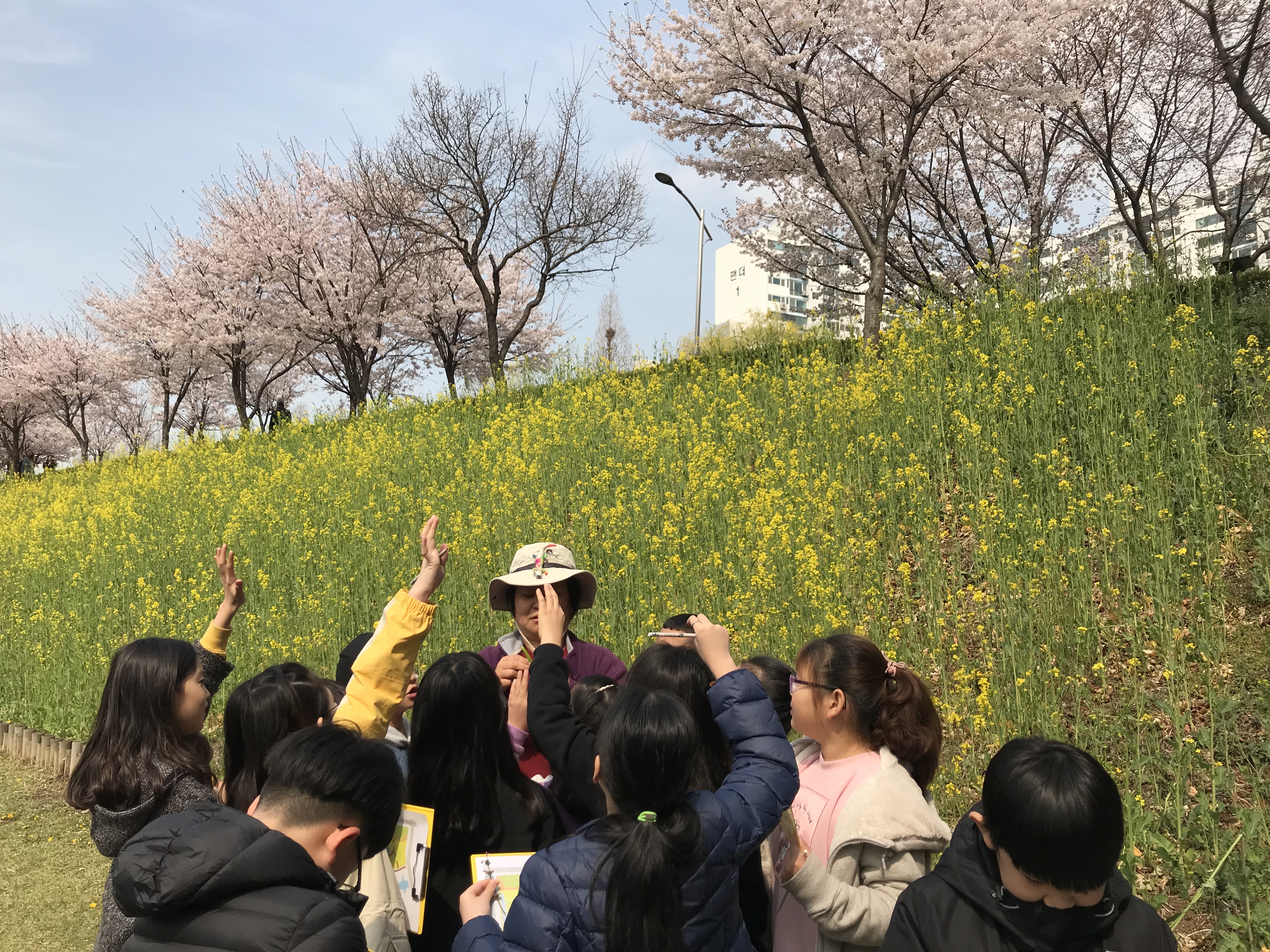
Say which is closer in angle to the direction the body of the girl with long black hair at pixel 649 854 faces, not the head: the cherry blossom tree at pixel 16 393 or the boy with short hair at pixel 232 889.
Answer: the cherry blossom tree

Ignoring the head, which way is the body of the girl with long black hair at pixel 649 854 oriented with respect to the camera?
away from the camera

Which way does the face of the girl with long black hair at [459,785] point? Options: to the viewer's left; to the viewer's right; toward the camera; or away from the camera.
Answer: away from the camera

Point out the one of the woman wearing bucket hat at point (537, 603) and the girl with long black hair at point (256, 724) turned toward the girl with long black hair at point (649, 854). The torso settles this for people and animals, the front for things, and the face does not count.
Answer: the woman wearing bucket hat

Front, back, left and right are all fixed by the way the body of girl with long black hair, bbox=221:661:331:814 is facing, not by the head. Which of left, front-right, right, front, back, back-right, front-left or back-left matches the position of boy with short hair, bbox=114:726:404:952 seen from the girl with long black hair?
back-right

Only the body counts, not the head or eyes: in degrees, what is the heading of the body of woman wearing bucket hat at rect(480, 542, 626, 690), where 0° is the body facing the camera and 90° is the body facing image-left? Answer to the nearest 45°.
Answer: approximately 0°

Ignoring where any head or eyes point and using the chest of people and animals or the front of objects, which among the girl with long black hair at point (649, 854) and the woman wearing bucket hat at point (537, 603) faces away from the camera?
the girl with long black hair

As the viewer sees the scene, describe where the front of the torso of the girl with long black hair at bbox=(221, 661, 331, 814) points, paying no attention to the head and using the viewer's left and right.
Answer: facing away from the viewer and to the right of the viewer

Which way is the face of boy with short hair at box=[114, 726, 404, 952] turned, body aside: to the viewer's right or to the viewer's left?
to the viewer's right
